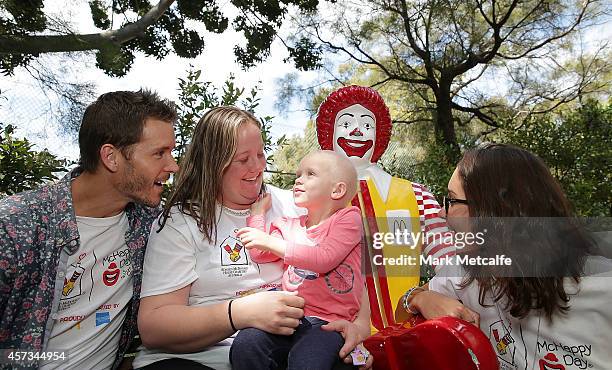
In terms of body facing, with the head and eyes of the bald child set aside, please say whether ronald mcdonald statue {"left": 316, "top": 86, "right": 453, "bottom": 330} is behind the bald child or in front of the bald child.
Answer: behind

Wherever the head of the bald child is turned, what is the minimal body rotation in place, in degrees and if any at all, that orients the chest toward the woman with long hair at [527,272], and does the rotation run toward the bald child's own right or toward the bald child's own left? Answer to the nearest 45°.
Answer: approximately 135° to the bald child's own left

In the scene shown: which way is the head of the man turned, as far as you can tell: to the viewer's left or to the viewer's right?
to the viewer's right

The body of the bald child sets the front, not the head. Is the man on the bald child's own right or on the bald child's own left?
on the bald child's own right

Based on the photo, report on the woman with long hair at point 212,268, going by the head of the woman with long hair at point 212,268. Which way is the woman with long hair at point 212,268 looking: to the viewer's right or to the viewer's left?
to the viewer's right

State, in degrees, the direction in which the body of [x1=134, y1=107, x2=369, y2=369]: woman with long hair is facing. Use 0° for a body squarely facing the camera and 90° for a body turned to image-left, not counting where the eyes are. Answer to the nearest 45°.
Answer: approximately 315°

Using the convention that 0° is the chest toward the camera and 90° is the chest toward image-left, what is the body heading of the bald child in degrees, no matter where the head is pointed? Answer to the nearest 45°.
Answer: approximately 45°

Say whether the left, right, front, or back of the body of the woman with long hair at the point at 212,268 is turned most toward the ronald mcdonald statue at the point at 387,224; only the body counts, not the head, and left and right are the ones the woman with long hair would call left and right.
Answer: left
